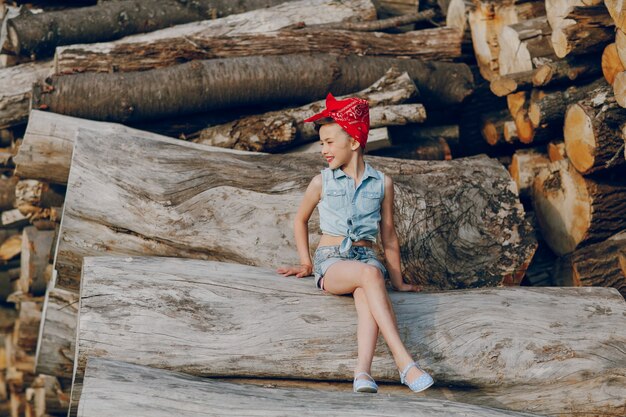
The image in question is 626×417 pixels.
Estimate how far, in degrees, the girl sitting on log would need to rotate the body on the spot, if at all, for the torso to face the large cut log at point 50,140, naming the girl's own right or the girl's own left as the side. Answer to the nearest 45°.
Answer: approximately 135° to the girl's own right

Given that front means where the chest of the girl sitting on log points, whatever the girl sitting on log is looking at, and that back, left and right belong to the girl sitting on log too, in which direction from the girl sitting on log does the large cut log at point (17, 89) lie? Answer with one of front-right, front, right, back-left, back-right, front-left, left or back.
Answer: back-right

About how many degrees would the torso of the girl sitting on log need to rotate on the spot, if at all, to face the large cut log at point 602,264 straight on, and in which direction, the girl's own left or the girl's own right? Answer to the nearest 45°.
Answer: approximately 135° to the girl's own left

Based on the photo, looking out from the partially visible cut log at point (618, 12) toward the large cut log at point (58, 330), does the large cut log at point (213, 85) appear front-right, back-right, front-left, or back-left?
front-right

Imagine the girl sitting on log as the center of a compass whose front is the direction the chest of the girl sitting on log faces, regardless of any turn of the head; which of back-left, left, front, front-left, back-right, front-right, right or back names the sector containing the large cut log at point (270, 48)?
back

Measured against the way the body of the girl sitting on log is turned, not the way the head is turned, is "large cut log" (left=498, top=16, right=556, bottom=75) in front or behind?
behind

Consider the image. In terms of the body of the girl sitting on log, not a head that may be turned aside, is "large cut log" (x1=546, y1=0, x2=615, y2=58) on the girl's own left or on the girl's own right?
on the girl's own left

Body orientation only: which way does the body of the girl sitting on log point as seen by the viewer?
toward the camera

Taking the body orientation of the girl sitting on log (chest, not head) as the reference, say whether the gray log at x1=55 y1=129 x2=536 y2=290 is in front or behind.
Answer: behind

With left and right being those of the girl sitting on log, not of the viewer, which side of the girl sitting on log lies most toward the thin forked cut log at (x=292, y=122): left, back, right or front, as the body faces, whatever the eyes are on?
back

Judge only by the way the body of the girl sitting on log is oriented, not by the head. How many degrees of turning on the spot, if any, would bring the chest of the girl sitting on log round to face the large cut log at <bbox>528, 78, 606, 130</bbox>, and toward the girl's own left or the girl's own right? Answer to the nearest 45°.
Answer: approximately 135° to the girl's own left

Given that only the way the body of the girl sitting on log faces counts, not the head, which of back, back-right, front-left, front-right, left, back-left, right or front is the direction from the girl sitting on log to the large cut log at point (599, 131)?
back-left
